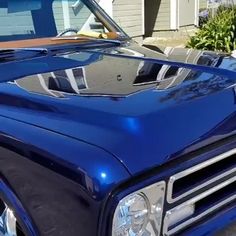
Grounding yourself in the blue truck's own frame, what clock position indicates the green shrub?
The green shrub is roughly at 8 o'clock from the blue truck.

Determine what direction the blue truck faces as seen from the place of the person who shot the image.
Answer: facing the viewer and to the right of the viewer

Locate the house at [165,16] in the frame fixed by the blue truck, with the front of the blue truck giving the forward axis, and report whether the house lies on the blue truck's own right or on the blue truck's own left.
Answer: on the blue truck's own left
